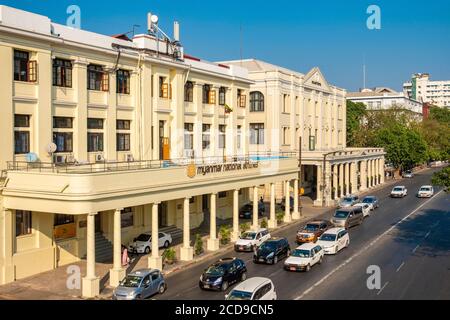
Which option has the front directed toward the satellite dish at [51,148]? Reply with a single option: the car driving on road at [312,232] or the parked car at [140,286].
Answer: the car driving on road at [312,232]

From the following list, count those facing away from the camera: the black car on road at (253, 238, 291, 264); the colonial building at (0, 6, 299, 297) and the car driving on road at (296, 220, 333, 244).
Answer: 0

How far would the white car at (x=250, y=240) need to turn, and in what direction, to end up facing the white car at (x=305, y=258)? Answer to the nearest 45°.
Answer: approximately 90° to its left

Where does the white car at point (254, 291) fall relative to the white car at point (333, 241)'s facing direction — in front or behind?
in front

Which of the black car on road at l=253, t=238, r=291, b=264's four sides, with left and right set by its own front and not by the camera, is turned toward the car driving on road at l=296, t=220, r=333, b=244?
back

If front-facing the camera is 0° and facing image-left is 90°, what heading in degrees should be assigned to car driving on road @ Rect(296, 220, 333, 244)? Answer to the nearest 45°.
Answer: approximately 45°

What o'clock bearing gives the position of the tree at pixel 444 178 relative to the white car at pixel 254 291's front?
The tree is roughly at 6 o'clock from the white car.

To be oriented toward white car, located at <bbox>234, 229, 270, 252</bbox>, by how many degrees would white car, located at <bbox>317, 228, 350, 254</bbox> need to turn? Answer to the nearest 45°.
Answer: approximately 45° to its right

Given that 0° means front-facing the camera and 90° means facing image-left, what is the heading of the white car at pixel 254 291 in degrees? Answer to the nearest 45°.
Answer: approximately 45°

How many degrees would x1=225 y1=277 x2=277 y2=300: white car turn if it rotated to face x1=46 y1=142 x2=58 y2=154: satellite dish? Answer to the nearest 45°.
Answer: approximately 90° to its right

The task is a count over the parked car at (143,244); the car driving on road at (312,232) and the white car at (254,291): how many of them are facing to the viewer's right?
0

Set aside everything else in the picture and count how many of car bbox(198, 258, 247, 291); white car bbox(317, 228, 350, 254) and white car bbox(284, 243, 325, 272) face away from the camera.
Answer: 0

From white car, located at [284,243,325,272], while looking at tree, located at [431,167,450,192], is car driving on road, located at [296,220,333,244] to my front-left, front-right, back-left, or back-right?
front-left

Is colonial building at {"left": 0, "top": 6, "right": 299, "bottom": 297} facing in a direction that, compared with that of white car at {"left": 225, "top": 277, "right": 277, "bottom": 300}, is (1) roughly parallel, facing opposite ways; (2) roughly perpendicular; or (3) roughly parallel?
roughly perpendicular

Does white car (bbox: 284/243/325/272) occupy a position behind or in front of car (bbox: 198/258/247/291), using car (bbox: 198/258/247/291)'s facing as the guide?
behind

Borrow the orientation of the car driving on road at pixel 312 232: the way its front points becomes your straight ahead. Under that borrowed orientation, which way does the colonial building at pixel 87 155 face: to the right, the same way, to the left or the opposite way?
to the left

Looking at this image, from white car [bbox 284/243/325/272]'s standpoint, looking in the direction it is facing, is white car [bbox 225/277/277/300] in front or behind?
in front

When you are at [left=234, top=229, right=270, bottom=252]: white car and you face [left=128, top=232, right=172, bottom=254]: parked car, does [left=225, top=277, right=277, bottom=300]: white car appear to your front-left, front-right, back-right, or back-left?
front-left

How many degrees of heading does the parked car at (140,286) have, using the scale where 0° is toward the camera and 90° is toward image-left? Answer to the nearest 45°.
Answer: approximately 45°
